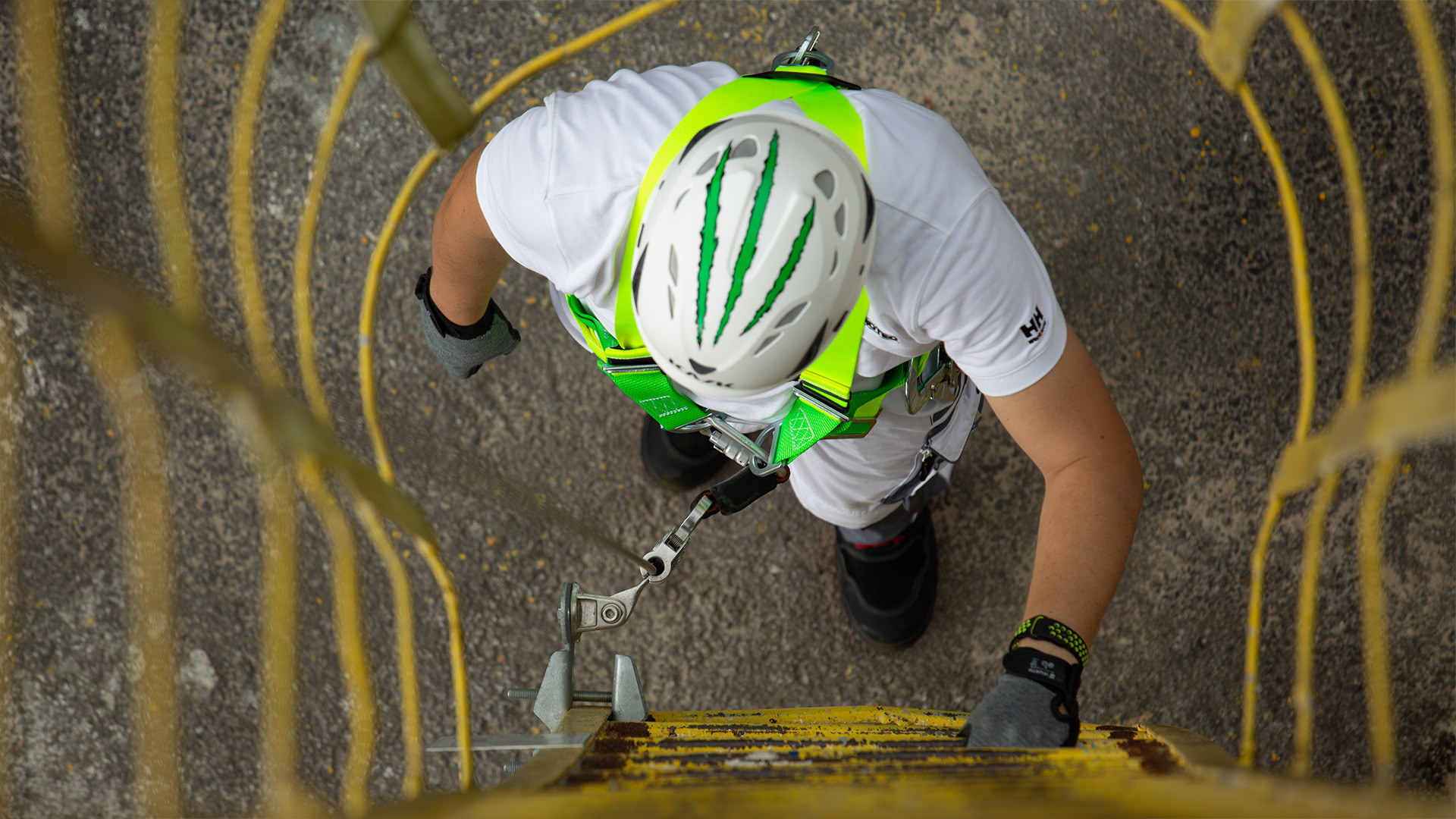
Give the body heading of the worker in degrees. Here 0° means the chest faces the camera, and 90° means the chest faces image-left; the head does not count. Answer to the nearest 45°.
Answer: approximately 0°
